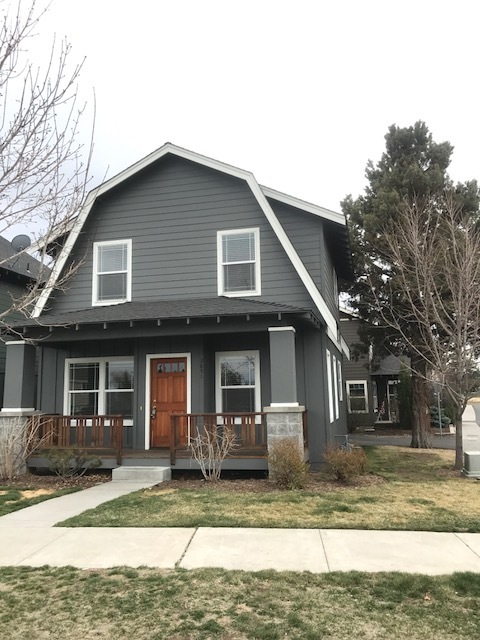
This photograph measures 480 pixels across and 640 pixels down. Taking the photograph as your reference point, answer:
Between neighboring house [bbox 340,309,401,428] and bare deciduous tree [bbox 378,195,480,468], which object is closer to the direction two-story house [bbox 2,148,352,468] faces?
the bare deciduous tree

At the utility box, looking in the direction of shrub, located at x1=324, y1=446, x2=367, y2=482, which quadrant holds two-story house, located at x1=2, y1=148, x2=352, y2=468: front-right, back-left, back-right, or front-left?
front-right

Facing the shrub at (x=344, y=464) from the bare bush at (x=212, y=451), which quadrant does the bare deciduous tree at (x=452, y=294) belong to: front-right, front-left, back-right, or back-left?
front-left

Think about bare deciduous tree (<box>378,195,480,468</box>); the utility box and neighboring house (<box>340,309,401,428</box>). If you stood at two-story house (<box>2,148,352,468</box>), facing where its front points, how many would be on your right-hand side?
0

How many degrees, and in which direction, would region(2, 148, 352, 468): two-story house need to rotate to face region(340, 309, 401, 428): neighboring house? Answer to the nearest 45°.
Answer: approximately 135° to its left

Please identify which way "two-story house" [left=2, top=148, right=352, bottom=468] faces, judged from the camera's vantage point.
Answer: facing the viewer

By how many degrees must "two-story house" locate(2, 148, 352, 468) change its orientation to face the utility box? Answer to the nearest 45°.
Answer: approximately 90° to its left

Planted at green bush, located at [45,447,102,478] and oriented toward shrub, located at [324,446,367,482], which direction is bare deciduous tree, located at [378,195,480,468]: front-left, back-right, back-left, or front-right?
front-left

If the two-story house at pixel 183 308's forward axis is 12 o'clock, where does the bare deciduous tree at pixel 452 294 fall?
The bare deciduous tree is roughly at 9 o'clock from the two-story house.

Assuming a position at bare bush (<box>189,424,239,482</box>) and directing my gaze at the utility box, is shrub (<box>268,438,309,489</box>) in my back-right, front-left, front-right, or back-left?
front-right

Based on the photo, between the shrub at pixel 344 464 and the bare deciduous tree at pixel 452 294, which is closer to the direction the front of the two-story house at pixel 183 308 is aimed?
the shrub
